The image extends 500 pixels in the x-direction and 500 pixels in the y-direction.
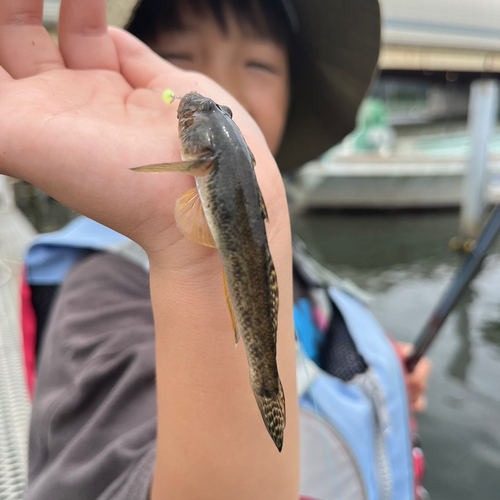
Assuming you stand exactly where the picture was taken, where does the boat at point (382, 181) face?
facing to the left of the viewer

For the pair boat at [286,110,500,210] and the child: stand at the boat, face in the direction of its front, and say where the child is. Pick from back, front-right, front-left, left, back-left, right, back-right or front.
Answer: left

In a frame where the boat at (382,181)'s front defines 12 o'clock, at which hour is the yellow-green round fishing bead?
The yellow-green round fishing bead is roughly at 9 o'clock from the boat.
